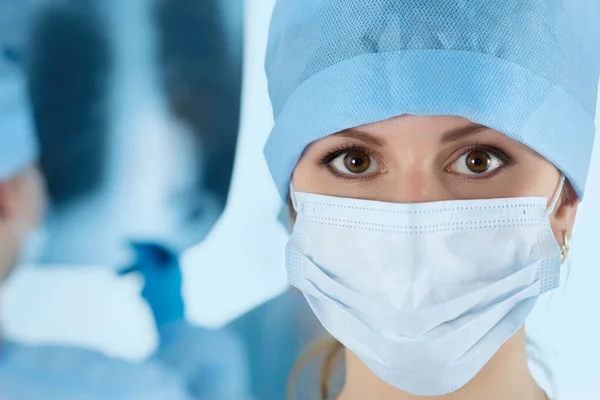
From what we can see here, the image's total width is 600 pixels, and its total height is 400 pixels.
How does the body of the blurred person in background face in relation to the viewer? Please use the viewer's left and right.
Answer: facing away from the viewer and to the right of the viewer
